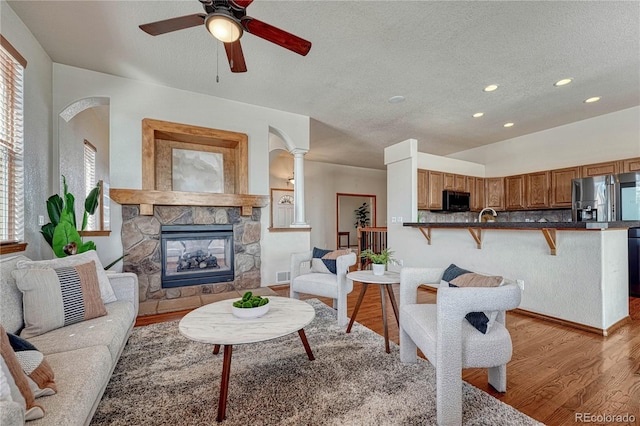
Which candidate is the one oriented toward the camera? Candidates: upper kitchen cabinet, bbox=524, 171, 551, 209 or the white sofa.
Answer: the upper kitchen cabinet

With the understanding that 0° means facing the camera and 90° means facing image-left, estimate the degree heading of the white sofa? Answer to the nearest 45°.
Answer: approximately 270°

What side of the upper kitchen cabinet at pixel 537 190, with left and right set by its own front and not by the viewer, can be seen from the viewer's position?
front

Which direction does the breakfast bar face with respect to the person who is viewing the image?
facing the viewer and to the left of the viewer

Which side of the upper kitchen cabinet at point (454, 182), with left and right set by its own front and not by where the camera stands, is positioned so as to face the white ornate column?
right

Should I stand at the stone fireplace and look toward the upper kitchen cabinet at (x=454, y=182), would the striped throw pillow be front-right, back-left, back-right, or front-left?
back-right

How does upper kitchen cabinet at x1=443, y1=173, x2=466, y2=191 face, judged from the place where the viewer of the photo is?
facing the viewer and to the right of the viewer

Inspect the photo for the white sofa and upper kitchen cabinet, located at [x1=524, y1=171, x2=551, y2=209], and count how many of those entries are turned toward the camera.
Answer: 1

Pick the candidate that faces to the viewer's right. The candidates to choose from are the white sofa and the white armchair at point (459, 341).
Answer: the white sofa

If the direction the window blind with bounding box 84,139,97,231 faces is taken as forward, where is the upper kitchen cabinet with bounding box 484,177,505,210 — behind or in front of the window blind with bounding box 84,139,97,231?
in front

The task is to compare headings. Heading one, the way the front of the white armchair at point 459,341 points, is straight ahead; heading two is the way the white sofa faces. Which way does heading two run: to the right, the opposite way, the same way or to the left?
the opposite way

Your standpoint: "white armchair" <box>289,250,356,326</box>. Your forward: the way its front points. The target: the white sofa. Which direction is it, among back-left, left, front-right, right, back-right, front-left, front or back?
front

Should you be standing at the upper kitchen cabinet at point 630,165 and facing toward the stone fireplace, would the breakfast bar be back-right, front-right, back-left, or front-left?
front-left

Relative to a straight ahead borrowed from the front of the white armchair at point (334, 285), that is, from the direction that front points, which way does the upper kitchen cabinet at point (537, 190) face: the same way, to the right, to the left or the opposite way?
the same way

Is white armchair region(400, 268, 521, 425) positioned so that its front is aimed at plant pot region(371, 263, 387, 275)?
no

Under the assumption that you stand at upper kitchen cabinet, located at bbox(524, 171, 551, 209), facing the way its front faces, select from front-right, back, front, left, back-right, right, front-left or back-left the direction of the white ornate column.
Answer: front-right

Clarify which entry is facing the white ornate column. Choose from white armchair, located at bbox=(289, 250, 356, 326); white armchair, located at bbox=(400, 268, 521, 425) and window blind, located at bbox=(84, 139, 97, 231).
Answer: the window blind
